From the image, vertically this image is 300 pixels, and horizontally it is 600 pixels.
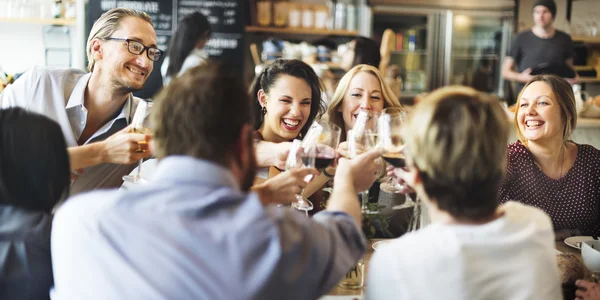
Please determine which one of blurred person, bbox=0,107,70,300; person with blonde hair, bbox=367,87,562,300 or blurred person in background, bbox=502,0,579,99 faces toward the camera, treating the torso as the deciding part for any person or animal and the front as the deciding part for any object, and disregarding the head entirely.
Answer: blurred person in background, bbox=502,0,579,99

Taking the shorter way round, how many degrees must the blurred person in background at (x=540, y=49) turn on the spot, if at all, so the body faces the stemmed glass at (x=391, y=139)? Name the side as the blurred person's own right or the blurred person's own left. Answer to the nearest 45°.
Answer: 0° — they already face it

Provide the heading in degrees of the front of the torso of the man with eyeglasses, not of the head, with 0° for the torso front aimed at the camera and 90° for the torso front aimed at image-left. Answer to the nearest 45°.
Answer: approximately 315°

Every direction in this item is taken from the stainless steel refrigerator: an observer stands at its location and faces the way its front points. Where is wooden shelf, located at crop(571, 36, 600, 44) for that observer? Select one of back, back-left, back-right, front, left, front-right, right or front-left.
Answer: left

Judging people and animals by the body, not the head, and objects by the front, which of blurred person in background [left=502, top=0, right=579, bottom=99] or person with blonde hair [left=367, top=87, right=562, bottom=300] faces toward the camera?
the blurred person in background

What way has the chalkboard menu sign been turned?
toward the camera

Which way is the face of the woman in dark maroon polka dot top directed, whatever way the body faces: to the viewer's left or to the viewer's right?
to the viewer's left

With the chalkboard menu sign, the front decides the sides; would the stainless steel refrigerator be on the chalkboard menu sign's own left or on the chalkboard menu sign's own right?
on the chalkboard menu sign's own left

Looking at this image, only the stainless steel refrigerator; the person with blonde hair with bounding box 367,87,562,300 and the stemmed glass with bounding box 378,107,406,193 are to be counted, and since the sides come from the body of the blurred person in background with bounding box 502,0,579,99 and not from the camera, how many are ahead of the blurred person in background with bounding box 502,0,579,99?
2

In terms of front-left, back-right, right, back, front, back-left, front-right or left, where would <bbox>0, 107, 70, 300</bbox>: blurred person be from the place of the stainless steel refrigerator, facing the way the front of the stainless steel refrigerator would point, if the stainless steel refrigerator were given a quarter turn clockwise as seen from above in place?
left

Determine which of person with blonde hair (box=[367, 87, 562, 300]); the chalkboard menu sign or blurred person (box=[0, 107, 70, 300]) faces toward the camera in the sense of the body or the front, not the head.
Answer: the chalkboard menu sign

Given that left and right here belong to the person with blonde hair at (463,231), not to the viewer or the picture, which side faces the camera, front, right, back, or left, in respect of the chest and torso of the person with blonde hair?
back

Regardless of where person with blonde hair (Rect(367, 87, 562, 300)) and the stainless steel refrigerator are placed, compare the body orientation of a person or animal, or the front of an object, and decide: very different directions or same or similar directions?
very different directions

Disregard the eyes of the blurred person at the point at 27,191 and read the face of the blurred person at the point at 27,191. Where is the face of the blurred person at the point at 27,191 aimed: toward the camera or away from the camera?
away from the camera

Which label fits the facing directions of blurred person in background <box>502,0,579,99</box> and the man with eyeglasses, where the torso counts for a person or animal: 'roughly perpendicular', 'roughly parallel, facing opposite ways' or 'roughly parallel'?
roughly perpendicular

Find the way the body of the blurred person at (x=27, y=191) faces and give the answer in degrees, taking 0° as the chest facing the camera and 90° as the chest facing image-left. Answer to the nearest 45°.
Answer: approximately 180°
